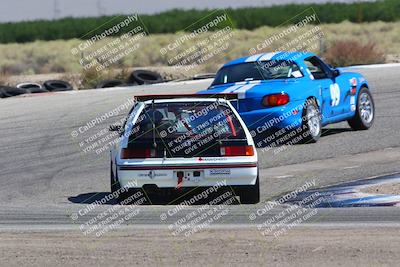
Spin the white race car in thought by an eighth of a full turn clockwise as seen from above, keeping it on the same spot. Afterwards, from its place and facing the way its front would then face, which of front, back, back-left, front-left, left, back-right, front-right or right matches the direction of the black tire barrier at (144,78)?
front-left

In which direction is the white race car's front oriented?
away from the camera

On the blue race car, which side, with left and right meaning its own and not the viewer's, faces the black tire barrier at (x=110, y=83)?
left

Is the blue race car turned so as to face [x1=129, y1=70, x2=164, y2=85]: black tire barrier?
no

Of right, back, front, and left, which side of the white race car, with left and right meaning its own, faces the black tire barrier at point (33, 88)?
front

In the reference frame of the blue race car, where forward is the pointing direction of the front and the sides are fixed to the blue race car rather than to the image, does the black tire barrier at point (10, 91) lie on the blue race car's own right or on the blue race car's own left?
on the blue race car's own left

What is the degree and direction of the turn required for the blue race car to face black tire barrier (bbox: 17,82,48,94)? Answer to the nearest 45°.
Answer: approximately 90° to its left

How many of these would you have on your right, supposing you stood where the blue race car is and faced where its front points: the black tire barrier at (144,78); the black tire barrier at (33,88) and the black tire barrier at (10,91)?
0

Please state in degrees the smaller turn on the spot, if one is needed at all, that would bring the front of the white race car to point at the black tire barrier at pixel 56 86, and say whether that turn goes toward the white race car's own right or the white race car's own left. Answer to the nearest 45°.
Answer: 0° — it already faces it

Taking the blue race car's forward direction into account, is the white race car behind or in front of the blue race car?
behind

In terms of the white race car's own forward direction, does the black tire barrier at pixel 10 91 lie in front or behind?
in front

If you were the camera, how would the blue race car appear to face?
facing away from the viewer and to the right of the viewer
